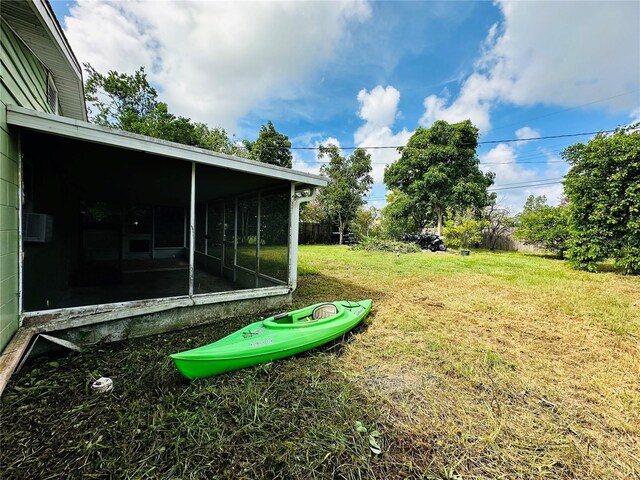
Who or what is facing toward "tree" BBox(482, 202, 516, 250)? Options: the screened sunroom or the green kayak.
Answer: the screened sunroom

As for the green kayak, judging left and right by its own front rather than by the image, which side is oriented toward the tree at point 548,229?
back

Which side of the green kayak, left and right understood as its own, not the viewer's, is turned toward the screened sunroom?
right

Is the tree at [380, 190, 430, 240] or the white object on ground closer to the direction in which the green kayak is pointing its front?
the white object on ground

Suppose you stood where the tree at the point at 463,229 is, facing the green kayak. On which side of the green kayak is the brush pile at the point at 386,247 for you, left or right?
right

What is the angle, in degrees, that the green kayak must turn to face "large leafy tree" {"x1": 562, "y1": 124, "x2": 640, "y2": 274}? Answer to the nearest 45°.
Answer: approximately 135° to its left

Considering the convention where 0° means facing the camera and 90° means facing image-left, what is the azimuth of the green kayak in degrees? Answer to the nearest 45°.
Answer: approximately 45°

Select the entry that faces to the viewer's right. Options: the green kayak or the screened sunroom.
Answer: the screened sunroom

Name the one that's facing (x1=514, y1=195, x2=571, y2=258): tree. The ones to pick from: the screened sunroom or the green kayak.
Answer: the screened sunroom

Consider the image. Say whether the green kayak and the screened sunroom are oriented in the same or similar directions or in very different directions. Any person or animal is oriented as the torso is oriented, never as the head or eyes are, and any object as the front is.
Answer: very different directions

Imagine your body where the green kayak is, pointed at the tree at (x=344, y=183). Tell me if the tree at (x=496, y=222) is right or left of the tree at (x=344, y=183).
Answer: right

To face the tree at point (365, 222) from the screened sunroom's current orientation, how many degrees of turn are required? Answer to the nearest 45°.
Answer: approximately 45° to its left
